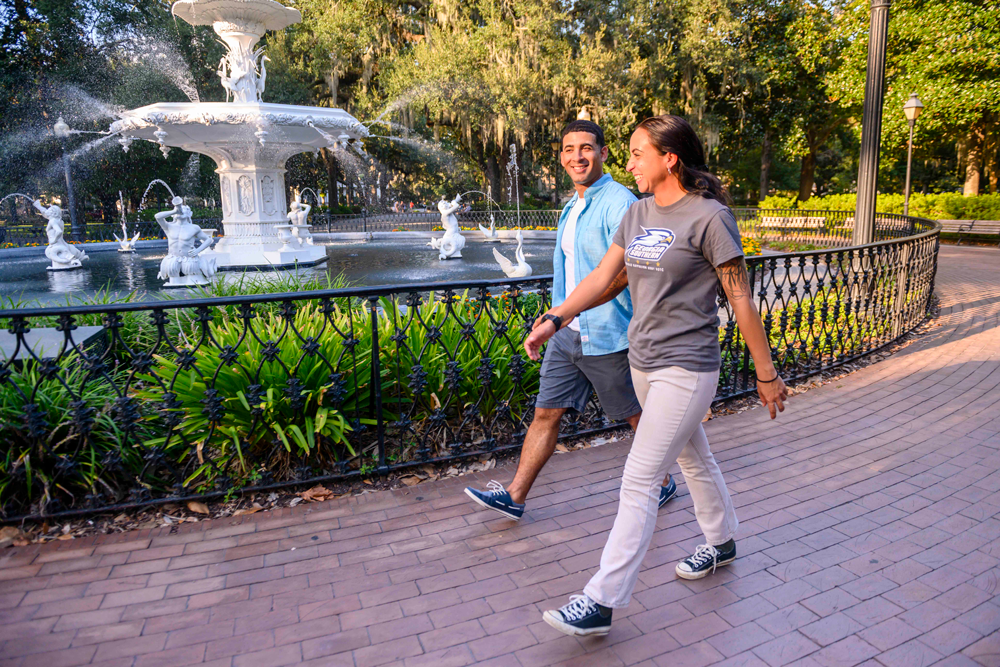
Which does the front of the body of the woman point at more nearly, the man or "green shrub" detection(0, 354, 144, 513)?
the green shrub

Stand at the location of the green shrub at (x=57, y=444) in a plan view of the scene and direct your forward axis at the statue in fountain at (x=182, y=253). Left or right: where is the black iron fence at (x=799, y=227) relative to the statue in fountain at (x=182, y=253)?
right
